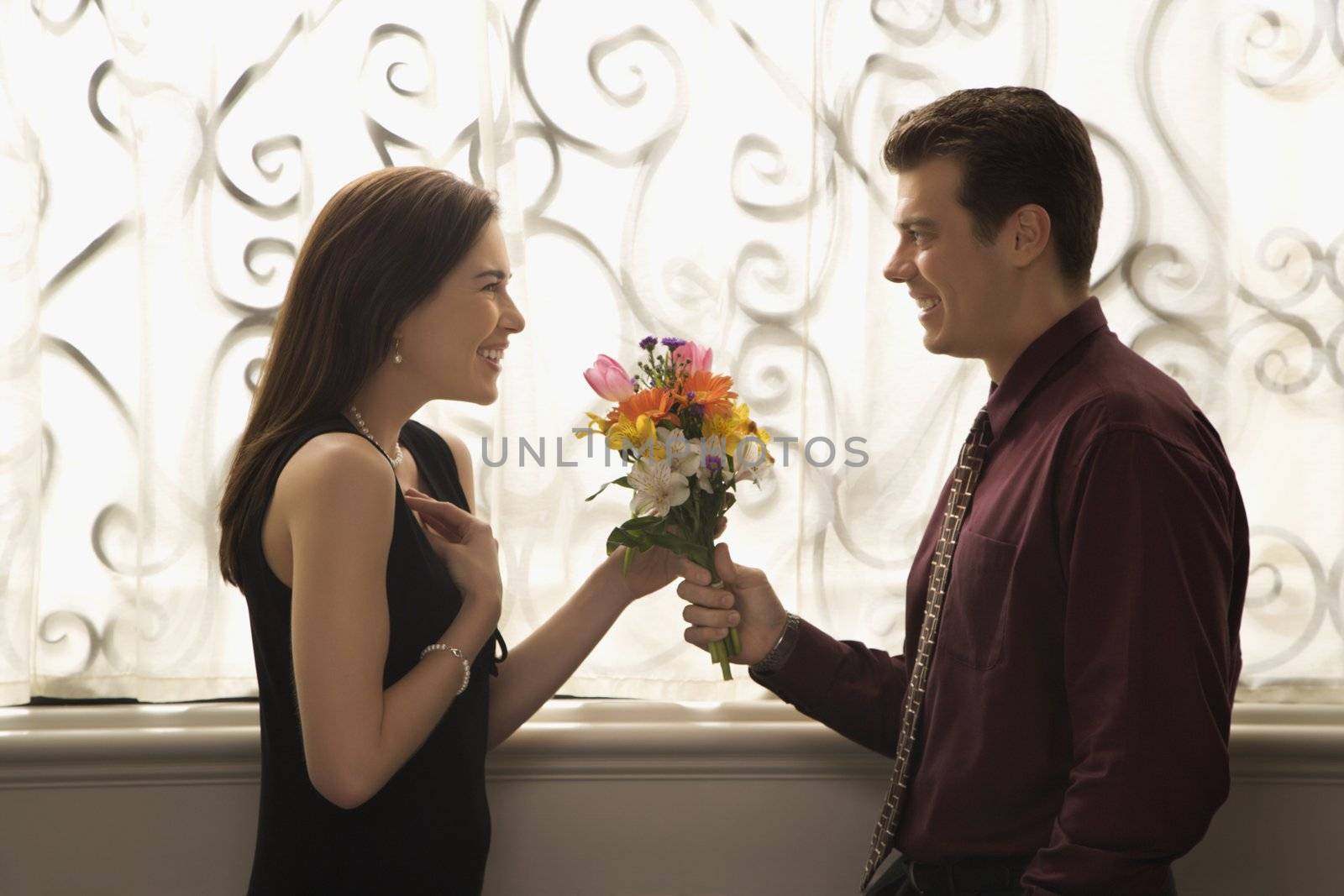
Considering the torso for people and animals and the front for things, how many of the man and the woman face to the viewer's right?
1

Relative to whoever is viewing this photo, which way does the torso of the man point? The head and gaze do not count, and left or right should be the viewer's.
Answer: facing to the left of the viewer

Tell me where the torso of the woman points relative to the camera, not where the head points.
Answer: to the viewer's right

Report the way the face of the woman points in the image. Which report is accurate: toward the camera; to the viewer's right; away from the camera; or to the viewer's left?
to the viewer's right

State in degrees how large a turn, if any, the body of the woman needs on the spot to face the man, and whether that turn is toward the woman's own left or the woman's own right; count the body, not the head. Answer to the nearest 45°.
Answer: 0° — they already face them

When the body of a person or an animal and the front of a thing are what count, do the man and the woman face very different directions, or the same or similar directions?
very different directions

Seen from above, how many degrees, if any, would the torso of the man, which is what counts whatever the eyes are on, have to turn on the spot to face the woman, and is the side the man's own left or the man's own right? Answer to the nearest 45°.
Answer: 0° — they already face them

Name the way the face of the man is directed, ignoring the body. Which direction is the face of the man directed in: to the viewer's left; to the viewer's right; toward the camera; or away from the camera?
to the viewer's left
